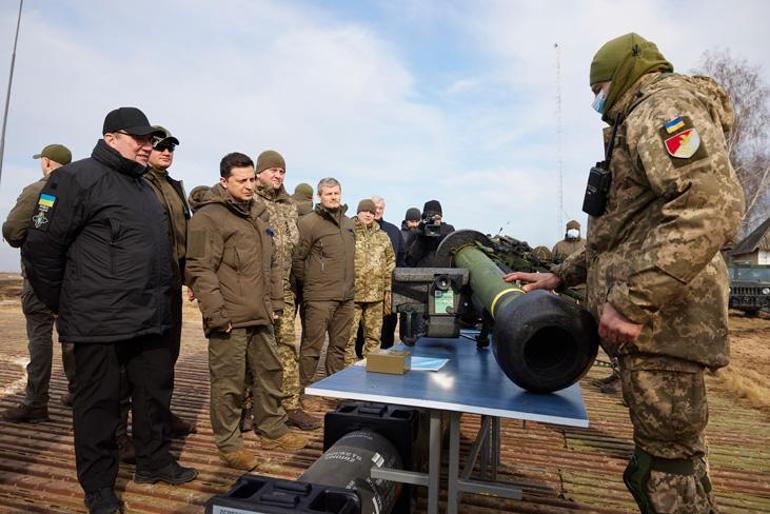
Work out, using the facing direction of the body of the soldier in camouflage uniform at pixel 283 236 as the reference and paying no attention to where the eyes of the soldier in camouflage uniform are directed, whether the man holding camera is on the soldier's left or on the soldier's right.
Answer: on the soldier's left

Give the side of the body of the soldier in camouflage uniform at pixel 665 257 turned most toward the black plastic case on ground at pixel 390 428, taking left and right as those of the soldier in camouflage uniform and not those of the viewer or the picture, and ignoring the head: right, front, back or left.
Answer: front

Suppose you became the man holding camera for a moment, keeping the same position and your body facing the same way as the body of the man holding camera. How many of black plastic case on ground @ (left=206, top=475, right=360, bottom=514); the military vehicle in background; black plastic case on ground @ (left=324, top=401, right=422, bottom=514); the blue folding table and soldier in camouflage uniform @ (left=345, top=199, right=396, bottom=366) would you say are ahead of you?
3

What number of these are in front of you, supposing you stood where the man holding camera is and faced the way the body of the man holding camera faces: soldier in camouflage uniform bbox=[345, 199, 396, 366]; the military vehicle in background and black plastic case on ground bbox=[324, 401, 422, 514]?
1

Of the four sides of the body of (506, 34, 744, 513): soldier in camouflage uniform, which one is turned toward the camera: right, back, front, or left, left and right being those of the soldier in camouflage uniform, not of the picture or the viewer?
left

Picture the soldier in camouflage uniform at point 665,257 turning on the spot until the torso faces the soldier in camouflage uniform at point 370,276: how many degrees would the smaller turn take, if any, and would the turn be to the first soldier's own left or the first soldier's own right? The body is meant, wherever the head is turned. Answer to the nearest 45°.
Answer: approximately 45° to the first soldier's own right

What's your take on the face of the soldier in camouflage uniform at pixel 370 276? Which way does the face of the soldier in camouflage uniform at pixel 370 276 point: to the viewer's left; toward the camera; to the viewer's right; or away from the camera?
toward the camera

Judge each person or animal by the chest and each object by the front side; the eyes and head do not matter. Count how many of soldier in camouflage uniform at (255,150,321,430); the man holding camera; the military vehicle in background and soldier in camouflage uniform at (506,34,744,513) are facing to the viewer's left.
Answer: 1

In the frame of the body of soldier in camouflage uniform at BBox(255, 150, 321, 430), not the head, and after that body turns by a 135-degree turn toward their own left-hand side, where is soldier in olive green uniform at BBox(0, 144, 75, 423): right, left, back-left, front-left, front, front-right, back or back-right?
left

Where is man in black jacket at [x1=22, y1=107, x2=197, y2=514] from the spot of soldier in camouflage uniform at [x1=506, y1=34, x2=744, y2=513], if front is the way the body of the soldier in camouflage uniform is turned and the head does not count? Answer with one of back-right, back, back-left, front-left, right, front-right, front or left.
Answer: front

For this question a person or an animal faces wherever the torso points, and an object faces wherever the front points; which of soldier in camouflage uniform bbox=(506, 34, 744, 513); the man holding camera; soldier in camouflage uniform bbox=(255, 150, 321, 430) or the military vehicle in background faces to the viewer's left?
soldier in camouflage uniform bbox=(506, 34, 744, 513)

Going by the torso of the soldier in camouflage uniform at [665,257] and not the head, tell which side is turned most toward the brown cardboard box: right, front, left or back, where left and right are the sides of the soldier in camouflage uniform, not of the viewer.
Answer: front

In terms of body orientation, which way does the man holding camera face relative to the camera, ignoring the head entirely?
toward the camera

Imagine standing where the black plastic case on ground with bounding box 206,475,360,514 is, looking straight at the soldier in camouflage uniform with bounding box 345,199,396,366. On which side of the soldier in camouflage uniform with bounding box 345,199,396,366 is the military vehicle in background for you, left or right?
right

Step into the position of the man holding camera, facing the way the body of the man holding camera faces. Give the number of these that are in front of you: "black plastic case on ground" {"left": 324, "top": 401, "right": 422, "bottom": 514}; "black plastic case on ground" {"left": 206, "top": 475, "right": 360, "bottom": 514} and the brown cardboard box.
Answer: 3

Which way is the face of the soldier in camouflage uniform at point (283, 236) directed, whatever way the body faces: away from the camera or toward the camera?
toward the camera

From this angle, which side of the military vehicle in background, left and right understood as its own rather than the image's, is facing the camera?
front
